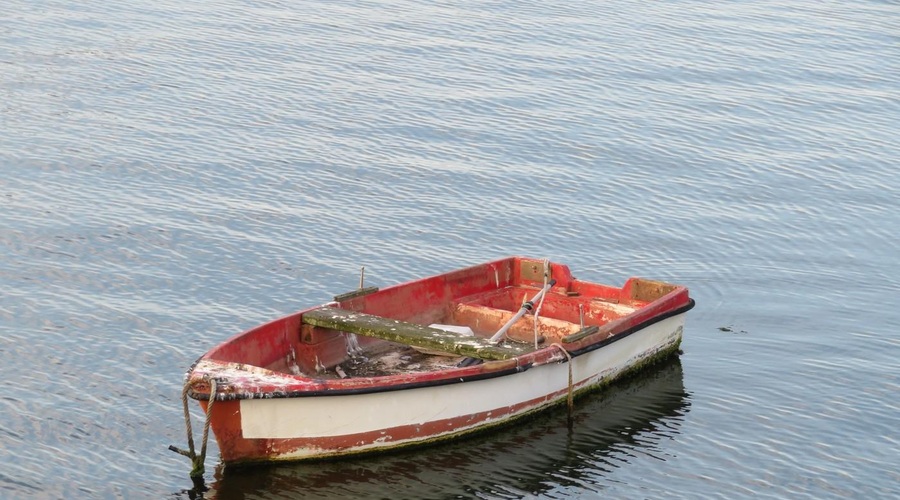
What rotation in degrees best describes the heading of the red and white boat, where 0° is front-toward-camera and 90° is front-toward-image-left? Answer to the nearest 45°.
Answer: approximately 45°
